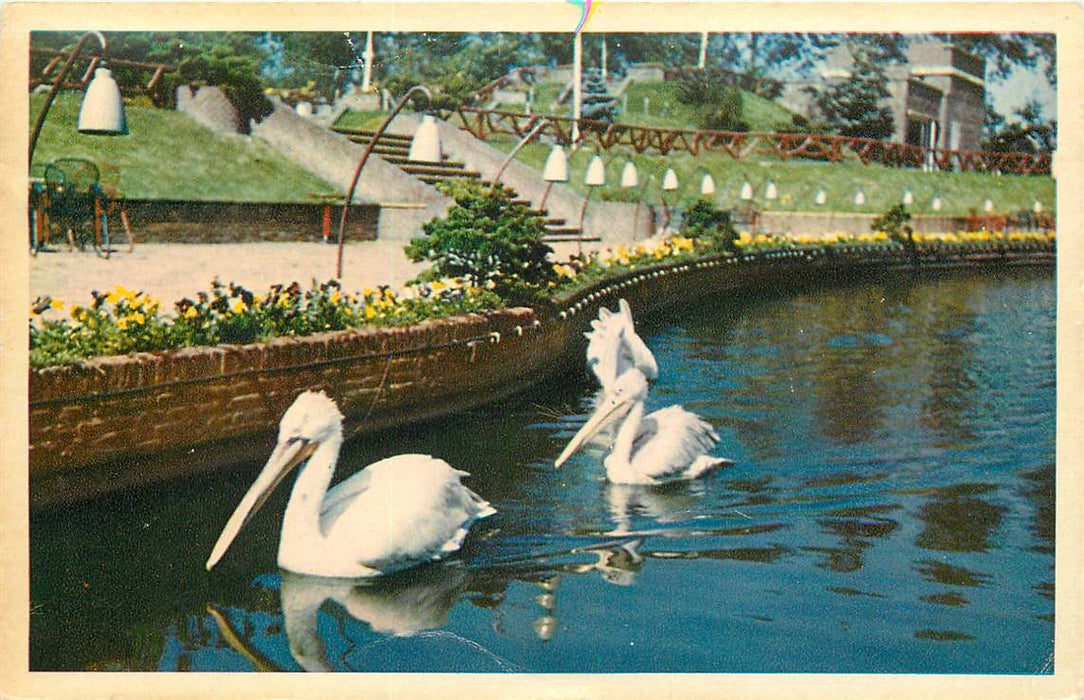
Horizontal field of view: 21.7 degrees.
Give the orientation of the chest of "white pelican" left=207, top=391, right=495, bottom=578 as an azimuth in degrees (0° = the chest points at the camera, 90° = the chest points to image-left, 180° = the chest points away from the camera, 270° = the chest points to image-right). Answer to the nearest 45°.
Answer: approximately 90°

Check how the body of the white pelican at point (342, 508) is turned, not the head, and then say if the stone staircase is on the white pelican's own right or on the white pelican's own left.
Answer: on the white pelican's own right

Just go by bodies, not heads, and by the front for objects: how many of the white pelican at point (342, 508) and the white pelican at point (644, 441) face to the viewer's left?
2

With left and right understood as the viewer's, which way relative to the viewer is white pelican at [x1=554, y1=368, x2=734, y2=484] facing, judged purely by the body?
facing to the left of the viewer
